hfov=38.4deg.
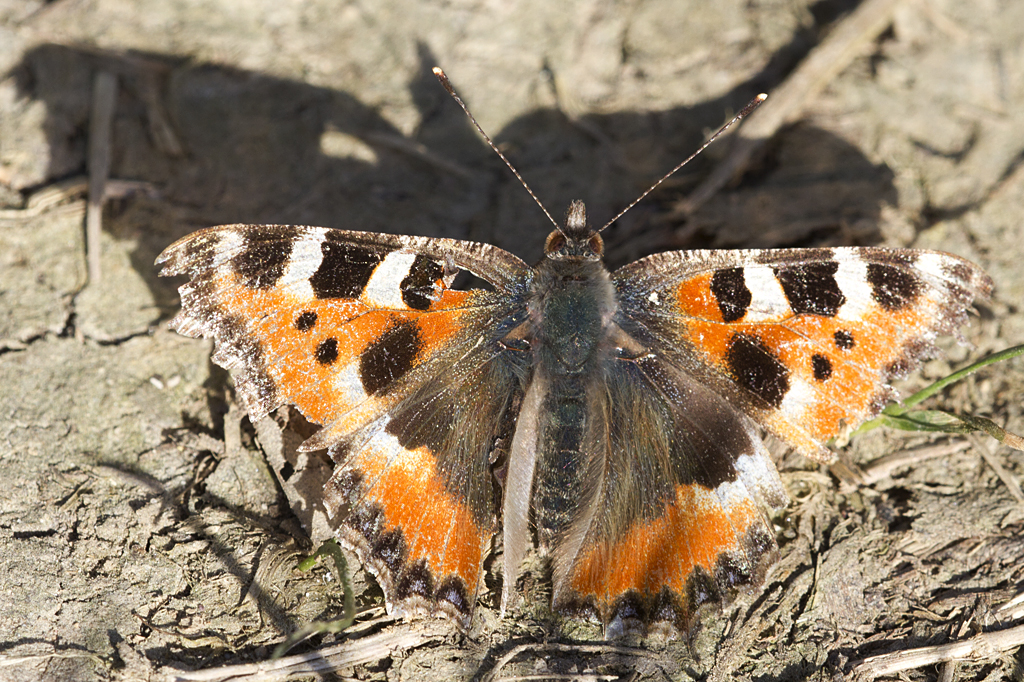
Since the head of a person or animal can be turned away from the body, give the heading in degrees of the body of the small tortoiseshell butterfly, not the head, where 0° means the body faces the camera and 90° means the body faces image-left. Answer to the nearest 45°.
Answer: approximately 180°

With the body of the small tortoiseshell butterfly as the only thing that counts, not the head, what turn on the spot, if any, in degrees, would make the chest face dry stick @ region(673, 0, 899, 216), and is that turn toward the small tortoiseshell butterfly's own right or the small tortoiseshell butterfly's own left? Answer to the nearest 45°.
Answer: approximately 45° to the small tortoiseshell butterfly's own right
